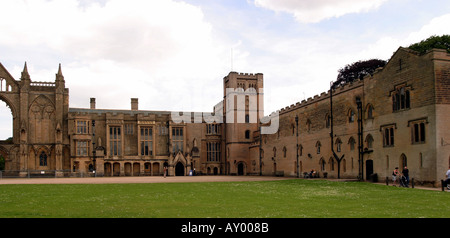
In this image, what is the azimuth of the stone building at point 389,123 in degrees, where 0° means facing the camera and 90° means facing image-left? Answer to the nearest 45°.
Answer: approximately 45°
